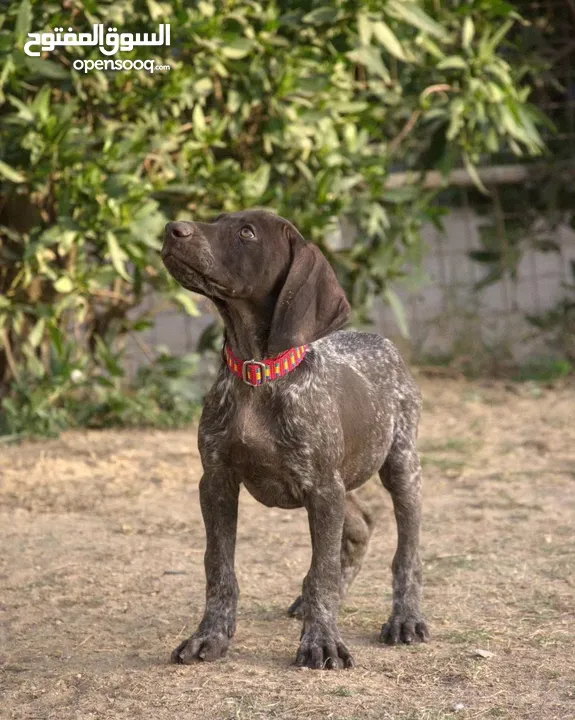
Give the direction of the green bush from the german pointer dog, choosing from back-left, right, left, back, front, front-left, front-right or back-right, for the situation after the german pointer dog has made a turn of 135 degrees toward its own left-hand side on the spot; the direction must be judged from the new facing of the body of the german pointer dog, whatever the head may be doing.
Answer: left

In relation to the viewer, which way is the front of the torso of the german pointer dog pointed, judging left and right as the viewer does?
facing the viewer and to the left of the viewer
